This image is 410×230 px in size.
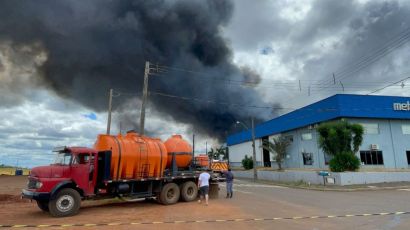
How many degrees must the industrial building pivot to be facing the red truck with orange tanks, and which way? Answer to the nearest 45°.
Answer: approximately 45° to its right

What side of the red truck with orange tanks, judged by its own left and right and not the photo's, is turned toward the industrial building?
back

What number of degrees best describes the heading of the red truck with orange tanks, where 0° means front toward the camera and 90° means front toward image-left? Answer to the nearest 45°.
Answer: approximately 45°

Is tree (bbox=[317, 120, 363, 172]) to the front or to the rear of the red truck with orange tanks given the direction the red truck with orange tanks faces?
to the rear

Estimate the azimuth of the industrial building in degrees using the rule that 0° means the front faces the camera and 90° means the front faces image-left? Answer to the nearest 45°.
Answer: approximately 0°
